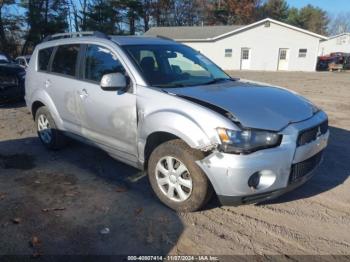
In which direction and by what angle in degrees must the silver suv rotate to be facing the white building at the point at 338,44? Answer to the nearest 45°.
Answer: approximately 90° to its left

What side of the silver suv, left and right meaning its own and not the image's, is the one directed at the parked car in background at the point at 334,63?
left

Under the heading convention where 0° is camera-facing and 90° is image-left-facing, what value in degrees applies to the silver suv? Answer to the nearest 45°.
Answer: approximately 315°

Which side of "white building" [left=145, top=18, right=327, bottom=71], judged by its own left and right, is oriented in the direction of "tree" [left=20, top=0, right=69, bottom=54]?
right

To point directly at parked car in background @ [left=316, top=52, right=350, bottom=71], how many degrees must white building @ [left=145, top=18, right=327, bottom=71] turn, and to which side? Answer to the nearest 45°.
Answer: approximately 90° to its left

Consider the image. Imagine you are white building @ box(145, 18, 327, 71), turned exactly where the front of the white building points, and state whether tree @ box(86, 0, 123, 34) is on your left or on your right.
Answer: on your right

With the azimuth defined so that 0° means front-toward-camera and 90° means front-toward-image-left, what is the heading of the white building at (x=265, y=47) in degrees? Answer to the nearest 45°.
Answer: approximately 0°
